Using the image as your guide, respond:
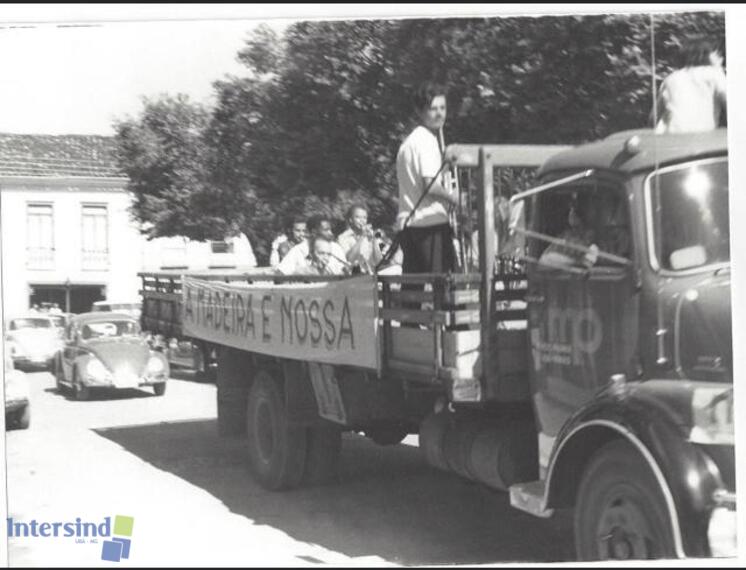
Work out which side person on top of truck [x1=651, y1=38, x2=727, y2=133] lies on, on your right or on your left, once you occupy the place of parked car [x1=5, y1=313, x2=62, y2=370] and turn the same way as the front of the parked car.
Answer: on your left

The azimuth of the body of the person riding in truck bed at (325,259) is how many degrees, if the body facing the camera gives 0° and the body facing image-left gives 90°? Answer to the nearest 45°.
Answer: approximately 315°

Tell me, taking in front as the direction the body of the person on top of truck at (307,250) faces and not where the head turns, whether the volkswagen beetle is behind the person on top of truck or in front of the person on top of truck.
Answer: behind
